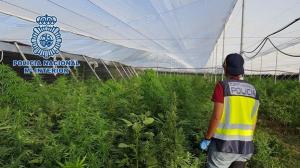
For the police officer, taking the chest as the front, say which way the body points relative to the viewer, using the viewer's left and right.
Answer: facing away from the viewer and to the left of the viewer
